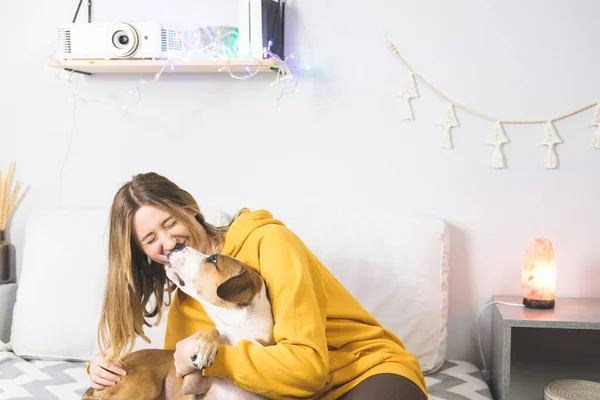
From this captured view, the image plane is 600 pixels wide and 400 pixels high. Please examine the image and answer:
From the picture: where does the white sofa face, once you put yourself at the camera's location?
facing the viewer

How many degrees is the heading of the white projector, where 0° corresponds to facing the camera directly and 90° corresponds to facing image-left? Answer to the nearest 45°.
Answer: approximately 0°

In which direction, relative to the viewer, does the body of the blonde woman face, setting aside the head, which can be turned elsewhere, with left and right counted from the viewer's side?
facing the viewer and to the left of the viewer

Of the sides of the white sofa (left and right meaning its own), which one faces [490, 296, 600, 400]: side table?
left

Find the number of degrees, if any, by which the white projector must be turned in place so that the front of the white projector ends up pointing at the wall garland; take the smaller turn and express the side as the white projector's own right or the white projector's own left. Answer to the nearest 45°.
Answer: approximately 90° to the white projector's own left

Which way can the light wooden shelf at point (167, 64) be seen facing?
toward the camera
